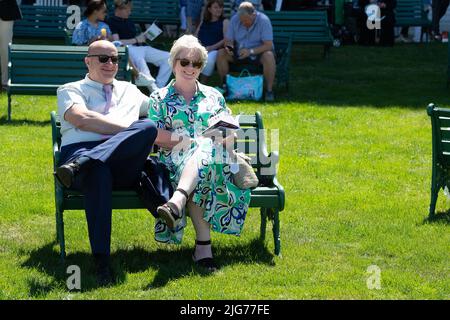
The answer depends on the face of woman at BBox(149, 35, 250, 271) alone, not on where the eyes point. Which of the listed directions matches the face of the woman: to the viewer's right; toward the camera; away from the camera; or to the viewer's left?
toward the camera

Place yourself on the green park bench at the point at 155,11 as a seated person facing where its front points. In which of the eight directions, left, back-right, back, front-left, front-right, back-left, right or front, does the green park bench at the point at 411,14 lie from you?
left

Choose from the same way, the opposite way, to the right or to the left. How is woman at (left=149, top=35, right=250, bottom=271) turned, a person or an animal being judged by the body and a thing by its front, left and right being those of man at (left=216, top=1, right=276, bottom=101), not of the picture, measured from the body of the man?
the same way

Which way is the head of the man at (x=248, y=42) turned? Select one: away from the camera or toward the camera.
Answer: toward the camera

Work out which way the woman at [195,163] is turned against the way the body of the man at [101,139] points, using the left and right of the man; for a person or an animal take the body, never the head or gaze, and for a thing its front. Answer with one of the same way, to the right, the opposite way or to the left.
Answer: the same way

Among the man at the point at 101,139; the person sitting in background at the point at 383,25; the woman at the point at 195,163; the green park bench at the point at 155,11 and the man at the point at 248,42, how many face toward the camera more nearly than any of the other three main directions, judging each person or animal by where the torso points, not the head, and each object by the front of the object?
5

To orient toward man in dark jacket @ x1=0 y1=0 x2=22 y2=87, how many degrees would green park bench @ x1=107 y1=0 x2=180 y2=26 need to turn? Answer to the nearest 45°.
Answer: approximately 45° to its right

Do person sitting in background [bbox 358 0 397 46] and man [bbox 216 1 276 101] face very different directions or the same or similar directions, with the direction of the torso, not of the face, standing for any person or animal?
same or similar directions

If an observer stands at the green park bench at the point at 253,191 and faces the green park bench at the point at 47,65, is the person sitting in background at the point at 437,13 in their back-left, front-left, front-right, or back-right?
front-right

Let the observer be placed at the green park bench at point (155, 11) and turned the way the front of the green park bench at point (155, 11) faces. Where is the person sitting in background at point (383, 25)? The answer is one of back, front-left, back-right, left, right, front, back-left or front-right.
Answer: left

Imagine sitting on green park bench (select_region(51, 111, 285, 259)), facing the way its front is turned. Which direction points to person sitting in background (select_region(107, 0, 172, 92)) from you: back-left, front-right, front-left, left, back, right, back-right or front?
back

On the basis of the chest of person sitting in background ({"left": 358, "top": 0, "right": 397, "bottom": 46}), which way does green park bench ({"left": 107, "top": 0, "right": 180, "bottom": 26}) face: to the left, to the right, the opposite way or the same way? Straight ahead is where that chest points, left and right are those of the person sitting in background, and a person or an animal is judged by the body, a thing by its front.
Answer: the same way

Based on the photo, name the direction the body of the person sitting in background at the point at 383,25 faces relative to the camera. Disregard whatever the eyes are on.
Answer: toward the camera

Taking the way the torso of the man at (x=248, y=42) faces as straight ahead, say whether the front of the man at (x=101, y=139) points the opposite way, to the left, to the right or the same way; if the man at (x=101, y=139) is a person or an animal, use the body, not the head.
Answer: the same way

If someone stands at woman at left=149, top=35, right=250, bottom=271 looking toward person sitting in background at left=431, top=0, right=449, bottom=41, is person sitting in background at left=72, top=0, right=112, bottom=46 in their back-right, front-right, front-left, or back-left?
front-left

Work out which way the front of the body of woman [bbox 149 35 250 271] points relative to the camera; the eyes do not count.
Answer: toward the camera
